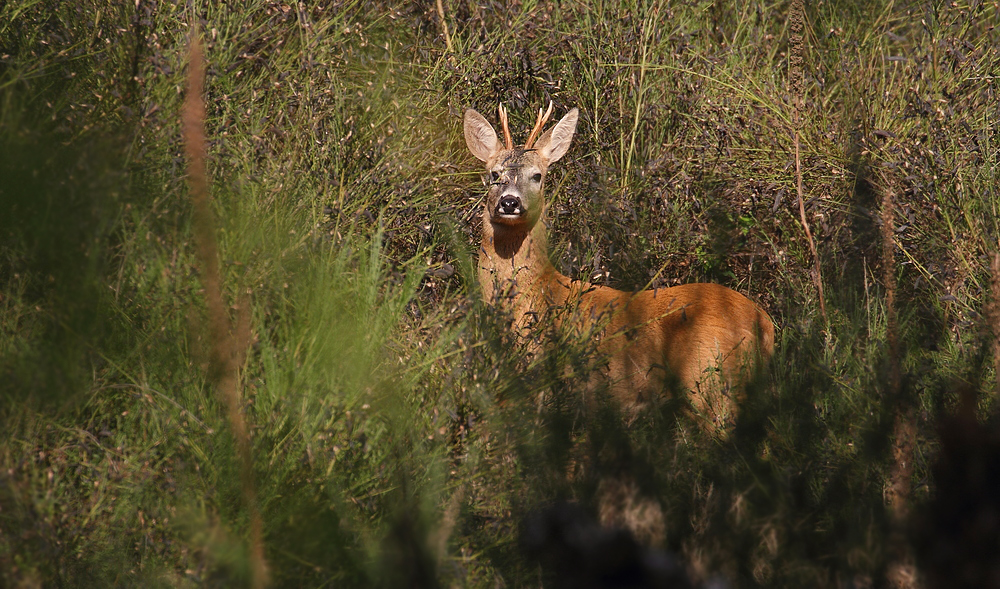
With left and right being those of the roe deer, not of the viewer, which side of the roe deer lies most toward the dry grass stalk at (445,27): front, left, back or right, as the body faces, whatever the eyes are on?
right

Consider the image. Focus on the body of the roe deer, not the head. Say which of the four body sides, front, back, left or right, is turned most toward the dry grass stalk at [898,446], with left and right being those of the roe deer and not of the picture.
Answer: left

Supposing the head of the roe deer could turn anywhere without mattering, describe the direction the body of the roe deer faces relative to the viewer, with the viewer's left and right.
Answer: facing to the left of the viewer

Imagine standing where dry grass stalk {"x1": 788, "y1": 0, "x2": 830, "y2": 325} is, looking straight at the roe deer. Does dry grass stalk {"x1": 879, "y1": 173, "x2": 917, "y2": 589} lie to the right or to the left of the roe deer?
left

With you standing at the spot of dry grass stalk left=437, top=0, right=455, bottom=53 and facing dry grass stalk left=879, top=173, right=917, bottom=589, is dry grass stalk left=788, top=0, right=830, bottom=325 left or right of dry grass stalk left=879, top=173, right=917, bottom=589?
left
